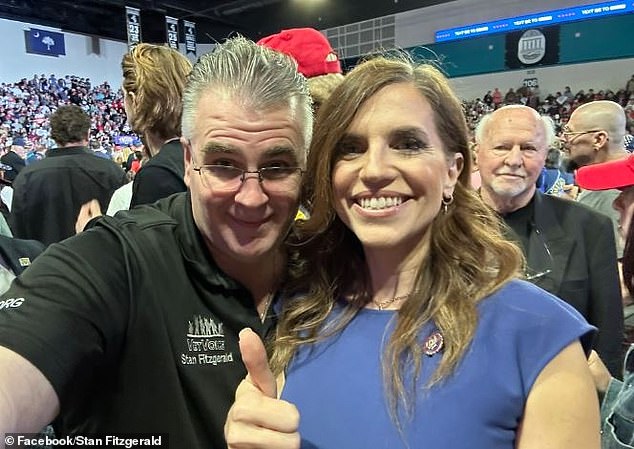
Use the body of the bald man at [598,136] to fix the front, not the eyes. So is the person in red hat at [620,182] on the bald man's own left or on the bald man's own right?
on the bald man's own left

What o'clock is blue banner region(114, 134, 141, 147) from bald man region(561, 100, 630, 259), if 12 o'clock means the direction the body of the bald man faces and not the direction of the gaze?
The blue banner is roughly at 1 o'clock from the bald man.

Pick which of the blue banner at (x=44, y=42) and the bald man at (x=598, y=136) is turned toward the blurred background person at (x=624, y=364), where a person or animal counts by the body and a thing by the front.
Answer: the blue banner

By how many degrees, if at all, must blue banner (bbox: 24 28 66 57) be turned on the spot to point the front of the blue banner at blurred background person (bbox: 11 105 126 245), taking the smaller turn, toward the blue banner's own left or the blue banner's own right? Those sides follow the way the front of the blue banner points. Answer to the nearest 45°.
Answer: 0° — it already faces them

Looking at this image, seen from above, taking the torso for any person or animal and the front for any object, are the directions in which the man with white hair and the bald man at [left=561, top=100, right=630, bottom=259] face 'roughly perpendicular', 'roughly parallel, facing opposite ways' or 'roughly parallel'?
roughly perpendicular

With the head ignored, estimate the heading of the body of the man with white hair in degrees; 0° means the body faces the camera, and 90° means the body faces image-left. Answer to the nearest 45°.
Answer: approximately 0°

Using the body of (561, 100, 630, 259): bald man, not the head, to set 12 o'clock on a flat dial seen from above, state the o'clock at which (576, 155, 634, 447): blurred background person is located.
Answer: The blurred background person is roughly at 9 o'clock from the bald man.

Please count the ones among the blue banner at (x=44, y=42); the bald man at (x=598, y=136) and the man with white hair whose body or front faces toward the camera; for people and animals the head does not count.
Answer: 2

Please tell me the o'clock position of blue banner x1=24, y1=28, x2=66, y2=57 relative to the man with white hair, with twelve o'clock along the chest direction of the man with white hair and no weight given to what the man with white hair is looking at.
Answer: The blue banner is roughly at 4 o'clock from the man with white hair.

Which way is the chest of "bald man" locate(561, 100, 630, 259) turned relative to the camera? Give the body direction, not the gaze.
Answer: to the viewer's left
